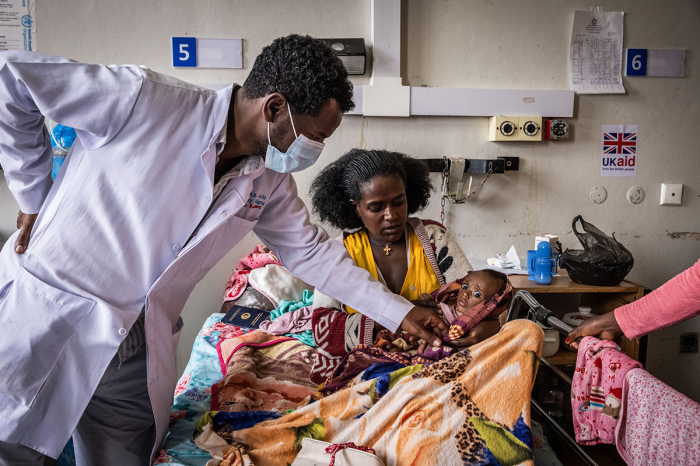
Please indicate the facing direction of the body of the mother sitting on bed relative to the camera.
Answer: toward the camera

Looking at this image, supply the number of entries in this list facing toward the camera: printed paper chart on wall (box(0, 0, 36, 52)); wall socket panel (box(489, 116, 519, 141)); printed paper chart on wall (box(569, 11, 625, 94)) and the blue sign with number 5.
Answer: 4

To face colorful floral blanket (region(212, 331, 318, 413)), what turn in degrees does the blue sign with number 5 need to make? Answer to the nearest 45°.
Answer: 0° — it already faces it

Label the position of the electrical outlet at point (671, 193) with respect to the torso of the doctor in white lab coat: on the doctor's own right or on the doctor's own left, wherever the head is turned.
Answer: on the doctor's own left

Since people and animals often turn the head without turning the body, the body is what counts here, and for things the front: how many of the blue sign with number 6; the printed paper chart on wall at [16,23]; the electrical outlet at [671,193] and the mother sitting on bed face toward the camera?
4

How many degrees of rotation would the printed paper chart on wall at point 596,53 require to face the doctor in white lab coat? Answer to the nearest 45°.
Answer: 0° — it already faces them

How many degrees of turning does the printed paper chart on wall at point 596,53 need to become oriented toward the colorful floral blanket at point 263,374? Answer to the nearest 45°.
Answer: approximately 45° to its right

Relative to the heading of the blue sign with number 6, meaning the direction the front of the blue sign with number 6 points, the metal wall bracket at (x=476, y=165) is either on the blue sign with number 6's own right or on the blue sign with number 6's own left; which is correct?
on the blue sign with number 6's own right

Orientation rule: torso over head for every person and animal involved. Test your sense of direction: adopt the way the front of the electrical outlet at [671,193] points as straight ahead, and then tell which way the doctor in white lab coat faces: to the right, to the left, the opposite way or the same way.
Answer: to the left

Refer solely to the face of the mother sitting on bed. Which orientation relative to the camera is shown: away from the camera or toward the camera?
toward the camera

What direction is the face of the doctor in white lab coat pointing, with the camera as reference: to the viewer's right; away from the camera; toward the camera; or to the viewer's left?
to the viewer's right

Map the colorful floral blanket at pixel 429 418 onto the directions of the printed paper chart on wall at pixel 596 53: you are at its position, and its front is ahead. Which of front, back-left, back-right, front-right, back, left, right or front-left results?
front

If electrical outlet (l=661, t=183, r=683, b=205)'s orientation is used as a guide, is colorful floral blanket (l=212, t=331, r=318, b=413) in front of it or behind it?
in front

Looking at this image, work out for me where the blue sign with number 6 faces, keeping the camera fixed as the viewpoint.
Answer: facing the viewer

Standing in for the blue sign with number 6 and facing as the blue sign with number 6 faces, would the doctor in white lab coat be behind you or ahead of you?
ahead

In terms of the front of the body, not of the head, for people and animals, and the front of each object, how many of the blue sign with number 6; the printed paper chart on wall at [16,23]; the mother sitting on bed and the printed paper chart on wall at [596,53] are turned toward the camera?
4
